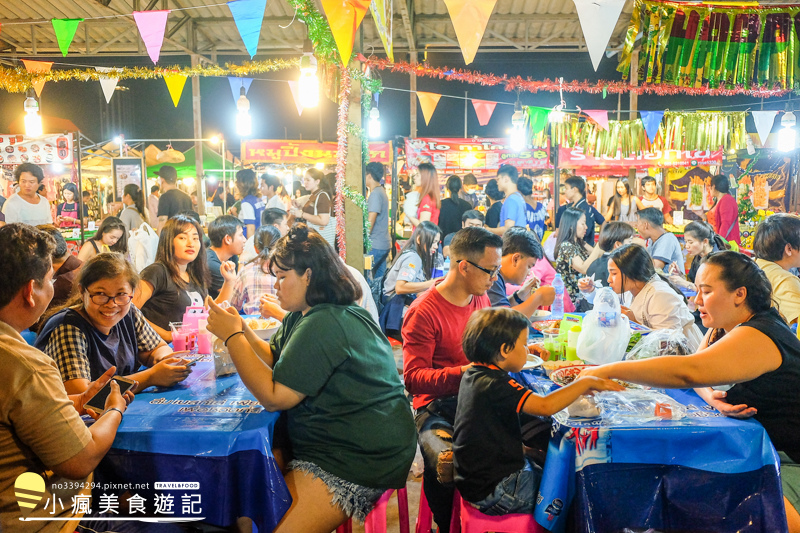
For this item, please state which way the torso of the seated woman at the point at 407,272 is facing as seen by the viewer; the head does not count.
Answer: to the viewer's right

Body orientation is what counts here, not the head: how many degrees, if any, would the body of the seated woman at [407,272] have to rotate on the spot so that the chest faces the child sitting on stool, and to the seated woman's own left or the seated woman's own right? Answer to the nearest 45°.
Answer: approximately 90° to the seated woman's own right

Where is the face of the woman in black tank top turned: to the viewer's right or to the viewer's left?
to the viewer's left

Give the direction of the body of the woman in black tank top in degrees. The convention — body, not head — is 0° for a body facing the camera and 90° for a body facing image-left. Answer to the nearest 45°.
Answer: approximately 90°

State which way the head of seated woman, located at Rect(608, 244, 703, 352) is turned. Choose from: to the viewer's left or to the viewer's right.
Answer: to the viewer's left

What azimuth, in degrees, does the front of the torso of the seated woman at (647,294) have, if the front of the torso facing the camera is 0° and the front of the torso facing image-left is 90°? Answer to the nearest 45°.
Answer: approximately 90°

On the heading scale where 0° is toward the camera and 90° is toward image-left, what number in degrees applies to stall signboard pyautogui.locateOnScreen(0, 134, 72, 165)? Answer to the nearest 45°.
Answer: approximately 0°
